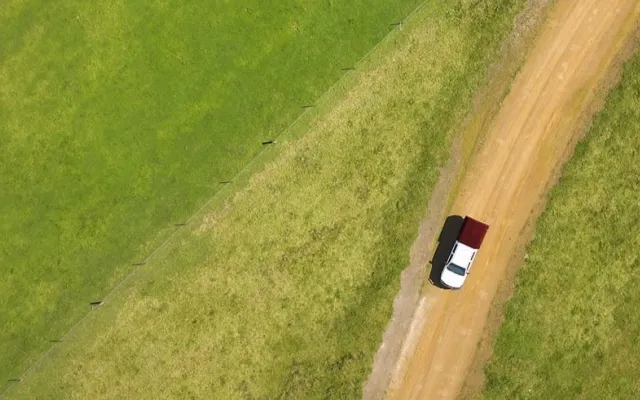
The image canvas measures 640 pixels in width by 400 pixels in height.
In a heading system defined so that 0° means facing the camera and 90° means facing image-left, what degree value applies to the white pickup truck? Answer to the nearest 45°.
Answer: approximately 45°
